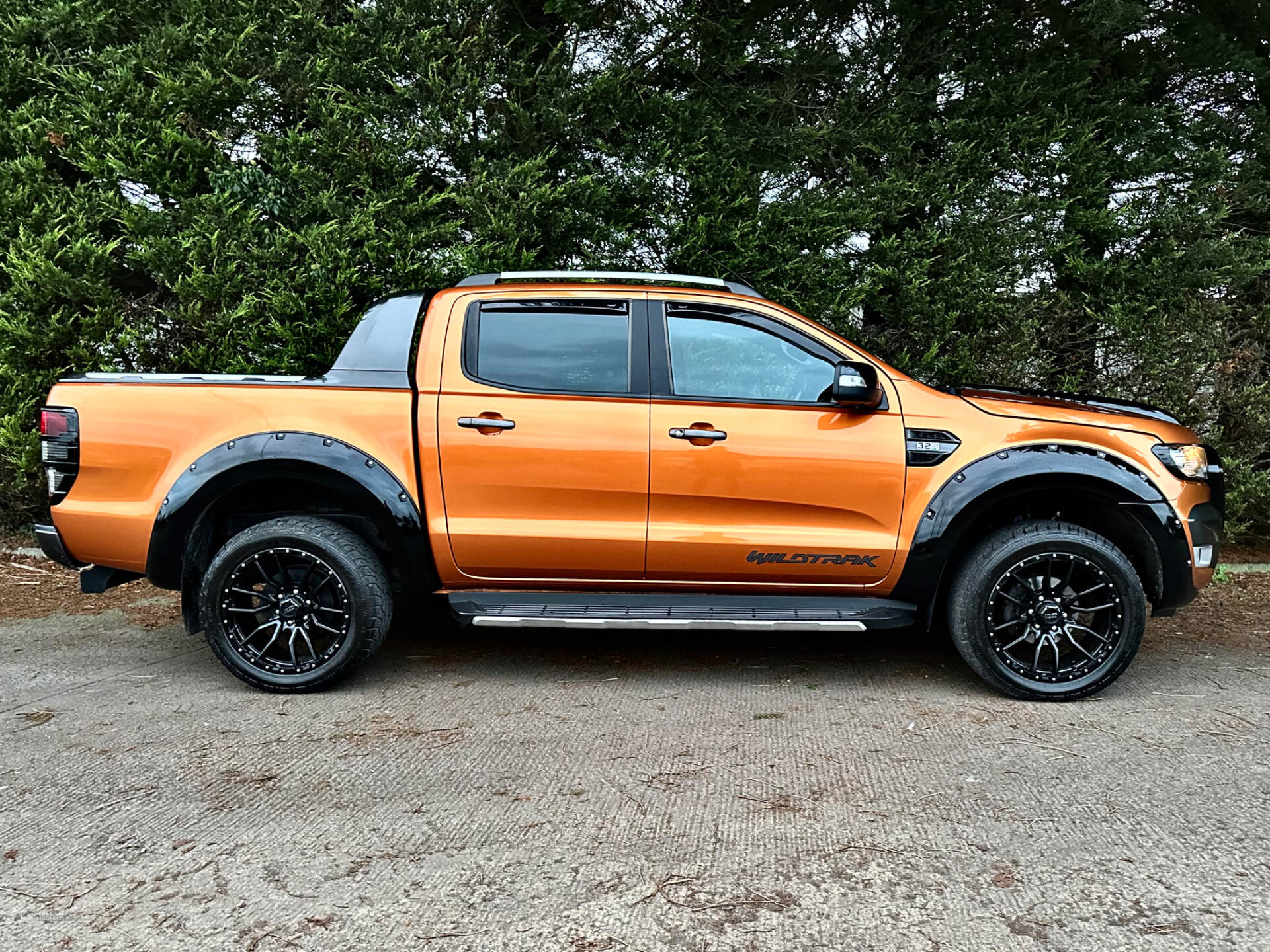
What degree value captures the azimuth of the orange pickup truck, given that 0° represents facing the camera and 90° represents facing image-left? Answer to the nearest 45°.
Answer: approximately 270°
